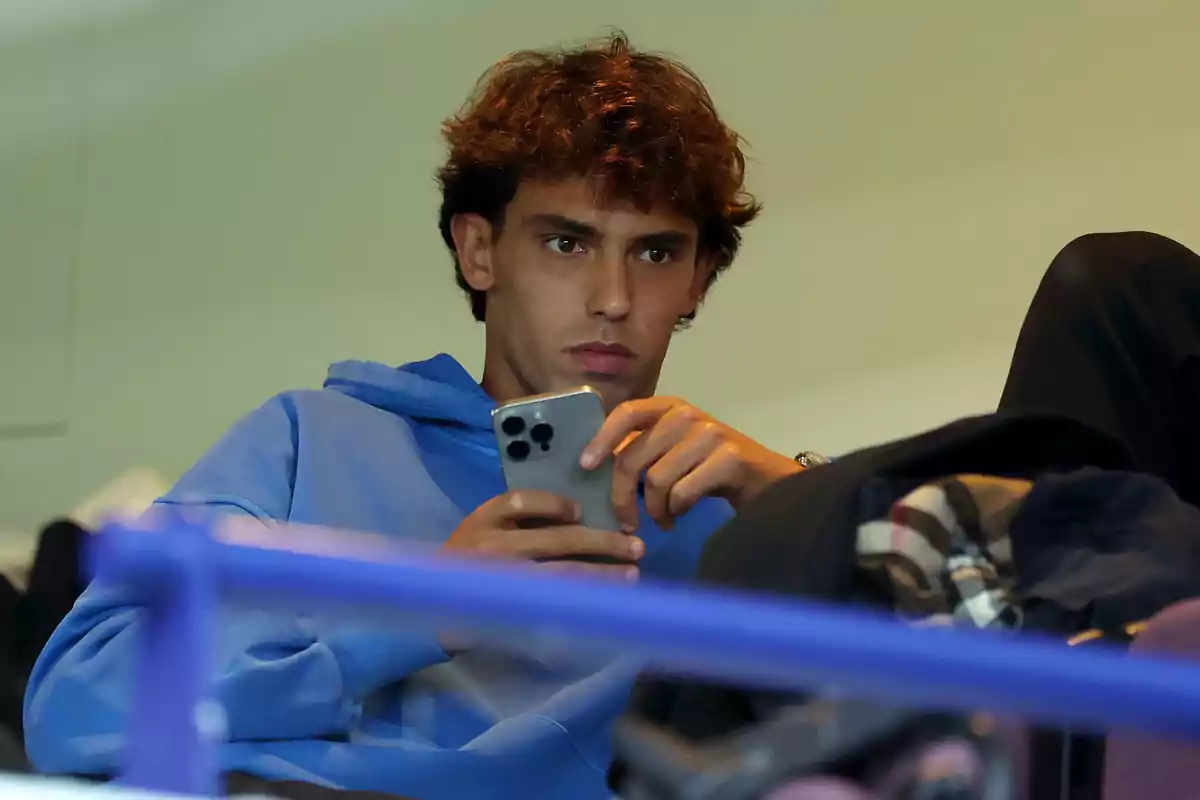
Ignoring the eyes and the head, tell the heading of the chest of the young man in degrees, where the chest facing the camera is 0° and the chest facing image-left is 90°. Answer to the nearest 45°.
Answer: approximately 315°
